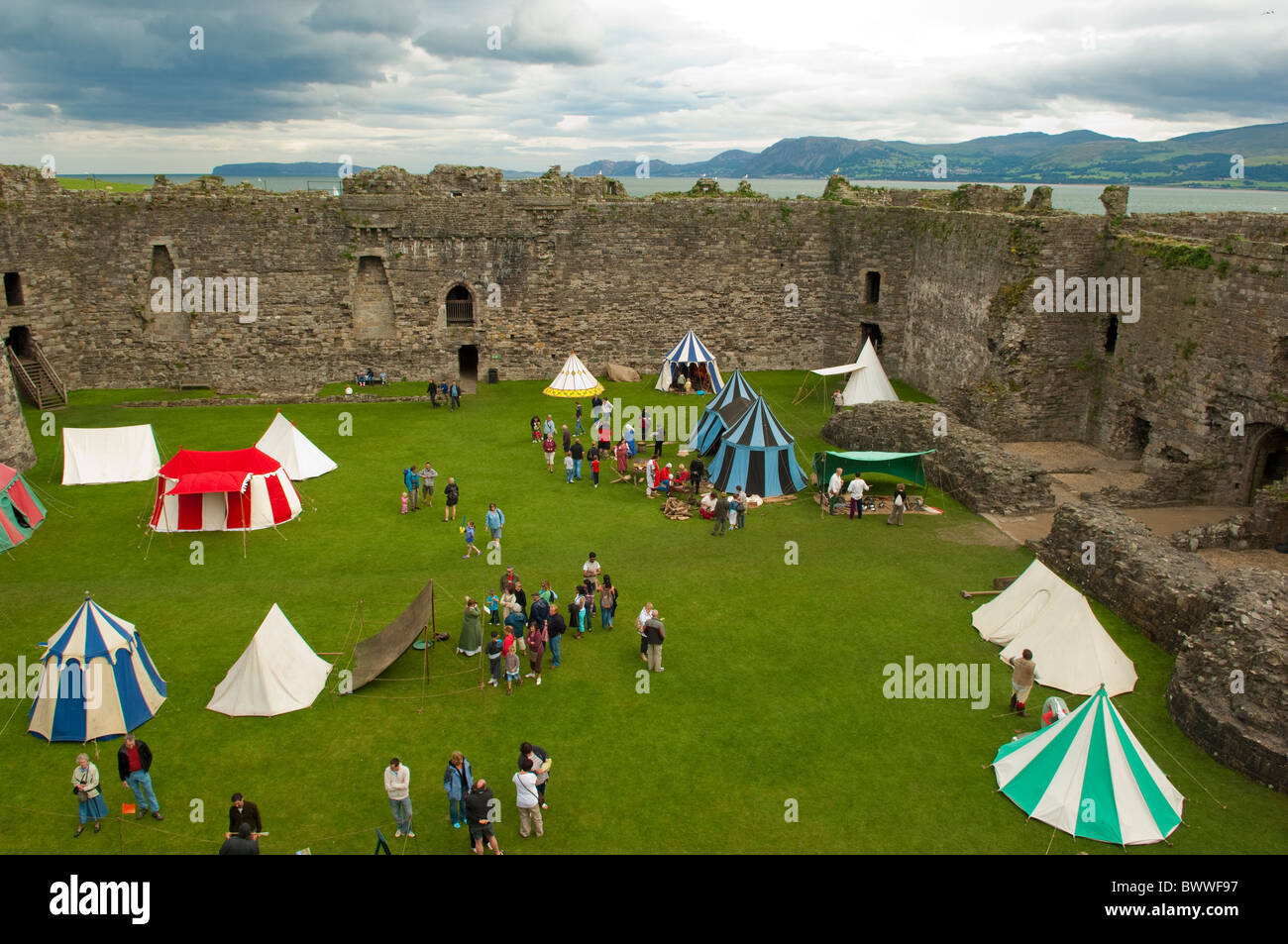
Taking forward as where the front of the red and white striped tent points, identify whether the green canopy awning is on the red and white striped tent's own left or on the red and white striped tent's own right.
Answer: on the red and white striped tent's own left

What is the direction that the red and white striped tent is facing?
toward the camera

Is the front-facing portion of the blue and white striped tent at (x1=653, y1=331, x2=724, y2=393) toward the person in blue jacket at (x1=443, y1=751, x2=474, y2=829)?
yes

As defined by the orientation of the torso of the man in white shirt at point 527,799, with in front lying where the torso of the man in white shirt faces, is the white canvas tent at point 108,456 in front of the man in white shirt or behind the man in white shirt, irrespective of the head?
in front

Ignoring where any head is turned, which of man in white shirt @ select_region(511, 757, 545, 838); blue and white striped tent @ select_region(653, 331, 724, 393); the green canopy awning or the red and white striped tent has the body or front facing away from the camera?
the man in white shirt

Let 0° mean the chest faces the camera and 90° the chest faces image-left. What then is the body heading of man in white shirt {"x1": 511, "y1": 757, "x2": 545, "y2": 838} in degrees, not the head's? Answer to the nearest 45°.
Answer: approximately 180°

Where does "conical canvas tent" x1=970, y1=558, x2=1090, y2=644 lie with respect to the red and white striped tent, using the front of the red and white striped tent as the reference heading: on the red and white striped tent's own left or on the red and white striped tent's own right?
on the red and white striped tent's own left

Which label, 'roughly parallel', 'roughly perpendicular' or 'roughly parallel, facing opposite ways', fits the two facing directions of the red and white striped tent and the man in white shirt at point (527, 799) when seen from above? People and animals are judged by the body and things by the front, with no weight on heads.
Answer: roughly parallel, facing opposite ways

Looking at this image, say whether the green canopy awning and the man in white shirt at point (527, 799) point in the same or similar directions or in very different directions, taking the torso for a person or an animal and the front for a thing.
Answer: very different directions

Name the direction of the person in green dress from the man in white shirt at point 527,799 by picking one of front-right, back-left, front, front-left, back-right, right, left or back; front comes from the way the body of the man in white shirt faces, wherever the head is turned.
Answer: front

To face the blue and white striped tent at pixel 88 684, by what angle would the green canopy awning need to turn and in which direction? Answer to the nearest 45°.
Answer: approximately 45° to its right

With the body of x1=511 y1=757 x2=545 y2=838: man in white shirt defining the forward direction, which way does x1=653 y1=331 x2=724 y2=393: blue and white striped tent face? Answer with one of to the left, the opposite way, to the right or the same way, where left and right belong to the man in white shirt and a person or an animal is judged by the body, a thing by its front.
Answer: the opposite way
